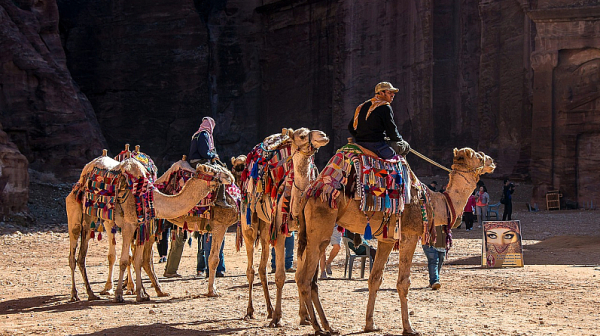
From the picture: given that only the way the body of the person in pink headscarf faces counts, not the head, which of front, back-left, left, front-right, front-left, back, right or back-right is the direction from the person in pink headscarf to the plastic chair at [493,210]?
front-left

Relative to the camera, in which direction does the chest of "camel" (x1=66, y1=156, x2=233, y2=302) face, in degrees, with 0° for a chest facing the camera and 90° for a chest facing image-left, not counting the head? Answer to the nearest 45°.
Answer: approximately 270°

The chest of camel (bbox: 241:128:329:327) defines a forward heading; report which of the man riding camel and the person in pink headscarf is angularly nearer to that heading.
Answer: the man riding camel

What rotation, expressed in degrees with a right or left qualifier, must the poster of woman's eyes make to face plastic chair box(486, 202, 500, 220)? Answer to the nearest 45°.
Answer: approximately 180°

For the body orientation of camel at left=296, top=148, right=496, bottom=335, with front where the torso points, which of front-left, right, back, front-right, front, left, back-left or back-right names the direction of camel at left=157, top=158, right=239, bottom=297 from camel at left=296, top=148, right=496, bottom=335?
back-left

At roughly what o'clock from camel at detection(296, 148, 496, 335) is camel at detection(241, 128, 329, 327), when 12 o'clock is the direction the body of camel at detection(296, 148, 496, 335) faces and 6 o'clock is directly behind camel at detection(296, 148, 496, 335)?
camel at detection(241, 128, 329, 327) is roughly at 7 o'clock from camel at detection(296, 148, 496, 335).

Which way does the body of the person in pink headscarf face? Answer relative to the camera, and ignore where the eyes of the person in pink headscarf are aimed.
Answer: to the viewer's right

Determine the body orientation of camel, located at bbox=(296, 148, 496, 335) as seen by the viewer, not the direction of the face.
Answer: to the viewer's right

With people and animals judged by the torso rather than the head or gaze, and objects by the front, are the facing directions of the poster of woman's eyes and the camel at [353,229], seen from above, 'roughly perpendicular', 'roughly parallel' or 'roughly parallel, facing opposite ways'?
roughly perpendicular

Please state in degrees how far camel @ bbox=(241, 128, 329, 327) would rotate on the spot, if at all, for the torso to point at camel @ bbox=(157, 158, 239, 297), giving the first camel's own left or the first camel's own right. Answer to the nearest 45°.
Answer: approximately 135° to the first camel's own left
